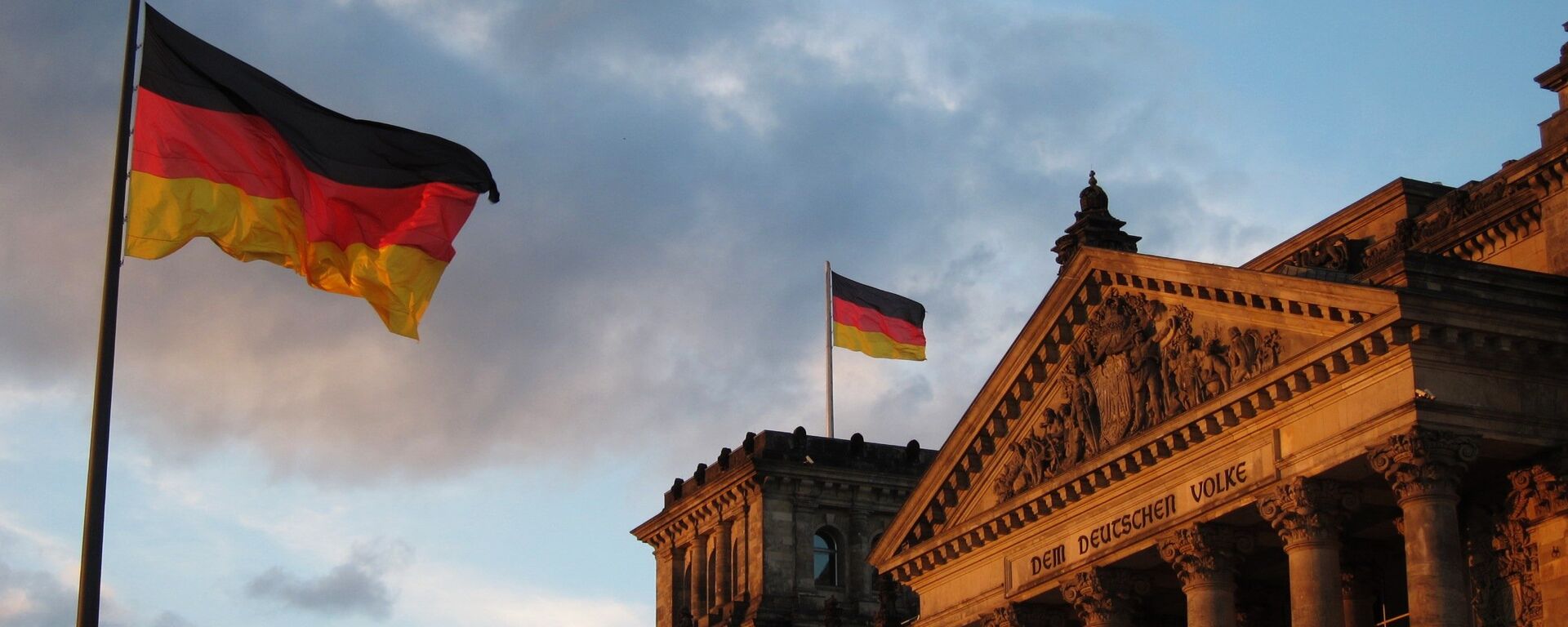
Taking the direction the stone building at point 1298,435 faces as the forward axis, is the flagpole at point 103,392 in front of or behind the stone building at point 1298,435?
in front

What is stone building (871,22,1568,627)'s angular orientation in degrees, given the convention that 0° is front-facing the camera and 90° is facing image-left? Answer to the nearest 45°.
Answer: approximately 45°

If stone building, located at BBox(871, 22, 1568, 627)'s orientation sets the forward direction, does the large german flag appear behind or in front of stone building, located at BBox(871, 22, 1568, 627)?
in front
